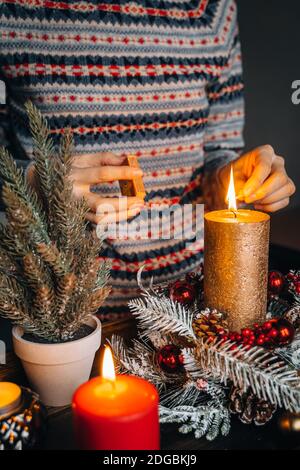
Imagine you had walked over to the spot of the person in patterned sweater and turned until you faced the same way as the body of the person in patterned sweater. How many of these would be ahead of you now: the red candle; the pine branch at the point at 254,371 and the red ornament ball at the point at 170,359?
3

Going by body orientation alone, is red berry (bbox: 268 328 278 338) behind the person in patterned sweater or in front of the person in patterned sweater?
in front

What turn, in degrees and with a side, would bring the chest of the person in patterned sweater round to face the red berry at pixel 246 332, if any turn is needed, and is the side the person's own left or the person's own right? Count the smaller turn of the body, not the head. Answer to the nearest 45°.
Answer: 0° — they already face it

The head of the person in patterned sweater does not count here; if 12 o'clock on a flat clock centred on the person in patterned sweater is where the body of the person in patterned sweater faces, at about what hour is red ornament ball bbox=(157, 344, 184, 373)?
The red ornament ball is roughly at 12 o'clock from the person in patterned sweater.

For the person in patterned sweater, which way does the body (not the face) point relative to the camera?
toward the camera

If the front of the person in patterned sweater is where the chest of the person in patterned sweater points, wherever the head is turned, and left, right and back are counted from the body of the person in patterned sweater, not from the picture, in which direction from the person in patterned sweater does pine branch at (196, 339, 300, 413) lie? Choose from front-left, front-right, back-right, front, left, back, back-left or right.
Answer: front

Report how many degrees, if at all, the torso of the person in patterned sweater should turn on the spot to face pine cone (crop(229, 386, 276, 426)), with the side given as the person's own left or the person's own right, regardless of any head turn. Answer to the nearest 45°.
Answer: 0° — they already face it

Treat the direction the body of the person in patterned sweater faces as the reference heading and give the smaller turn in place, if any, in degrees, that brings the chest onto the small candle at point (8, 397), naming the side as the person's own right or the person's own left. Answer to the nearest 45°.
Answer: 0° — they already face it

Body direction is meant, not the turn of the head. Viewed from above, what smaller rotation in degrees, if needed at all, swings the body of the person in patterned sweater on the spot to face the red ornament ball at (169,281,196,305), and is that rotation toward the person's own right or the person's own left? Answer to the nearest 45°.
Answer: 0° — they already face it

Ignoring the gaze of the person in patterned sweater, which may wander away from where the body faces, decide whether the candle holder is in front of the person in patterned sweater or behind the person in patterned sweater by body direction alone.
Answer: in front

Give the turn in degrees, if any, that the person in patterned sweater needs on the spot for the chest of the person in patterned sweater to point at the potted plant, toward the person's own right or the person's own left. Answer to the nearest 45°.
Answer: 0° — they already face it

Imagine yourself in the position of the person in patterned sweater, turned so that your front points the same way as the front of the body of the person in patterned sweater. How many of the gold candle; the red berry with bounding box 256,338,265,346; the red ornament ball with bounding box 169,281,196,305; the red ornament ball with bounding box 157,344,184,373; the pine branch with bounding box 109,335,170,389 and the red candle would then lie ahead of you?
6

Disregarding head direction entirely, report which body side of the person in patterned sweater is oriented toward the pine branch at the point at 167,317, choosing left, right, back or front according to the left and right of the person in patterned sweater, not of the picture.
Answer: front
